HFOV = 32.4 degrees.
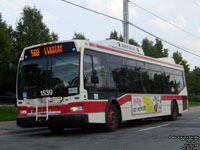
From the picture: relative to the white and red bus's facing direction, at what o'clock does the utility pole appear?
The utility pole is roughly at 5 o'clock from the white and red bus.

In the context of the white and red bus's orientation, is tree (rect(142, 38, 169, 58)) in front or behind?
behind

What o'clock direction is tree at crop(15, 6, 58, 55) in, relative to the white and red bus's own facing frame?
The tree is roughly at 4 o'clock from the white and red bus.

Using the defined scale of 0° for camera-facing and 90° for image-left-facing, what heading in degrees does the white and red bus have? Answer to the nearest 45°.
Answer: approximately 45°
